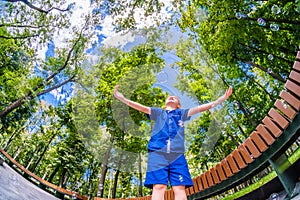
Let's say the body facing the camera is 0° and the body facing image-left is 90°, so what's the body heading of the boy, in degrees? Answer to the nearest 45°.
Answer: approximately 0°
